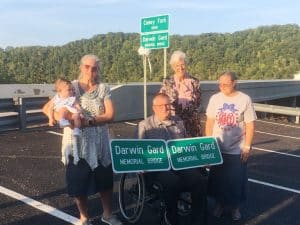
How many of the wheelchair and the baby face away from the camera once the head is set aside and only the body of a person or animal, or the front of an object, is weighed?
0

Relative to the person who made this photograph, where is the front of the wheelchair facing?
facing the viewer and to the right of the viewer

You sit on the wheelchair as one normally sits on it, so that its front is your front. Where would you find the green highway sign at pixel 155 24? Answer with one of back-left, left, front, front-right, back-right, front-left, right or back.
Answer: back-left

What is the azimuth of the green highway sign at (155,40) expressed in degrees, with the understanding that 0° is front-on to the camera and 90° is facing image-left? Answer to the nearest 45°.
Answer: approximately 0°

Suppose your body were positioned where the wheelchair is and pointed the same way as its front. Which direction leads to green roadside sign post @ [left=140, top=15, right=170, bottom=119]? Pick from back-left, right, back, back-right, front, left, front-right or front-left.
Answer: back-left

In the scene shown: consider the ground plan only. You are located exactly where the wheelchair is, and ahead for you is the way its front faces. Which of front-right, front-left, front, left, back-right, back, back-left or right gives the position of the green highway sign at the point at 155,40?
back-left

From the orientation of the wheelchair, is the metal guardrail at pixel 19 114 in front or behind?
behind
